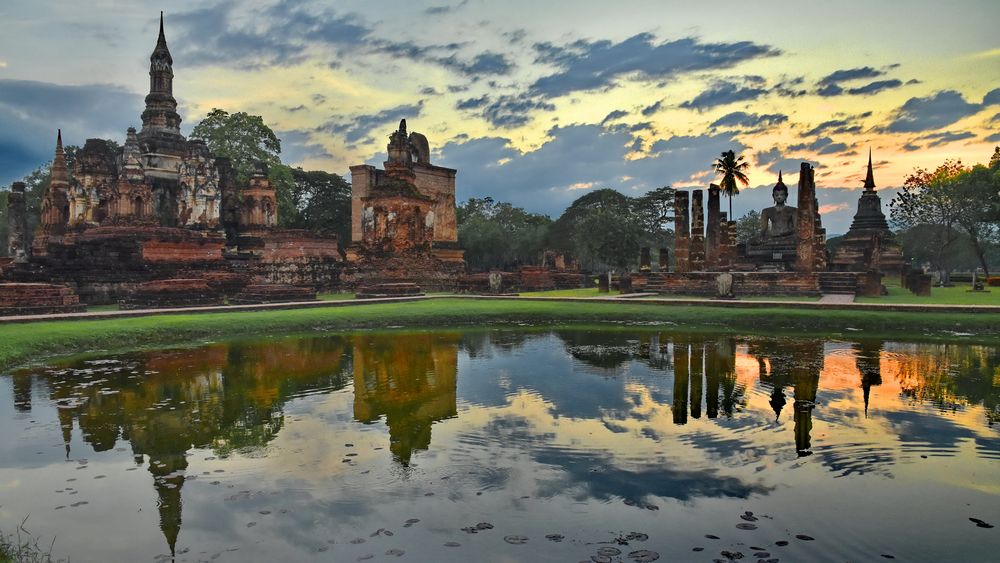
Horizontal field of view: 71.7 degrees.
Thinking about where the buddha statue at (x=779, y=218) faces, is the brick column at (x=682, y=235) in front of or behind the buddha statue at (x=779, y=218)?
in front

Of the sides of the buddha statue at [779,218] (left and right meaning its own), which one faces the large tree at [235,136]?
right

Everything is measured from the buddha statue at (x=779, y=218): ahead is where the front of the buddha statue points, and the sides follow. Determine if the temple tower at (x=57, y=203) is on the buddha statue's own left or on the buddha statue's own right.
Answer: on the buddha statue's own right

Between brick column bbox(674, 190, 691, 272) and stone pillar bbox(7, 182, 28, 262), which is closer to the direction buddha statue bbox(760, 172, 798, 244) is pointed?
the brick column

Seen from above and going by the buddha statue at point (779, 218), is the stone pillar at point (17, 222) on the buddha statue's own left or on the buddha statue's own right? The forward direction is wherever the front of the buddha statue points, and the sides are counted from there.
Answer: on the buddha statue's own right

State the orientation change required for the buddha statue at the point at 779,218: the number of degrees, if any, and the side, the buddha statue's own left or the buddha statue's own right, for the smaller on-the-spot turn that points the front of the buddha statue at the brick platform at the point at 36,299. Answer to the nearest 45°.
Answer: approximately 45° to the buddha statue's own right

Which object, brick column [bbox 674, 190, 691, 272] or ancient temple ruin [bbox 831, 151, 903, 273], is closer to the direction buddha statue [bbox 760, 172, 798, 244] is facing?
the brick column

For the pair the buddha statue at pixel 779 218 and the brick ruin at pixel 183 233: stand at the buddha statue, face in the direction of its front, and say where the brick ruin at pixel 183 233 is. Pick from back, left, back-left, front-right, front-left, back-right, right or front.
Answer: front-right

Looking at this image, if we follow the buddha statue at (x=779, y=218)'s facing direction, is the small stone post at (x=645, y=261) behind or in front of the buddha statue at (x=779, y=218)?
in front

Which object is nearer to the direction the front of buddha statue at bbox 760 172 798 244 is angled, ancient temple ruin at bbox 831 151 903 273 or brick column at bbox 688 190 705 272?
the brick column

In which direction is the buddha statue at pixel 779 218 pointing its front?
toward the camera
